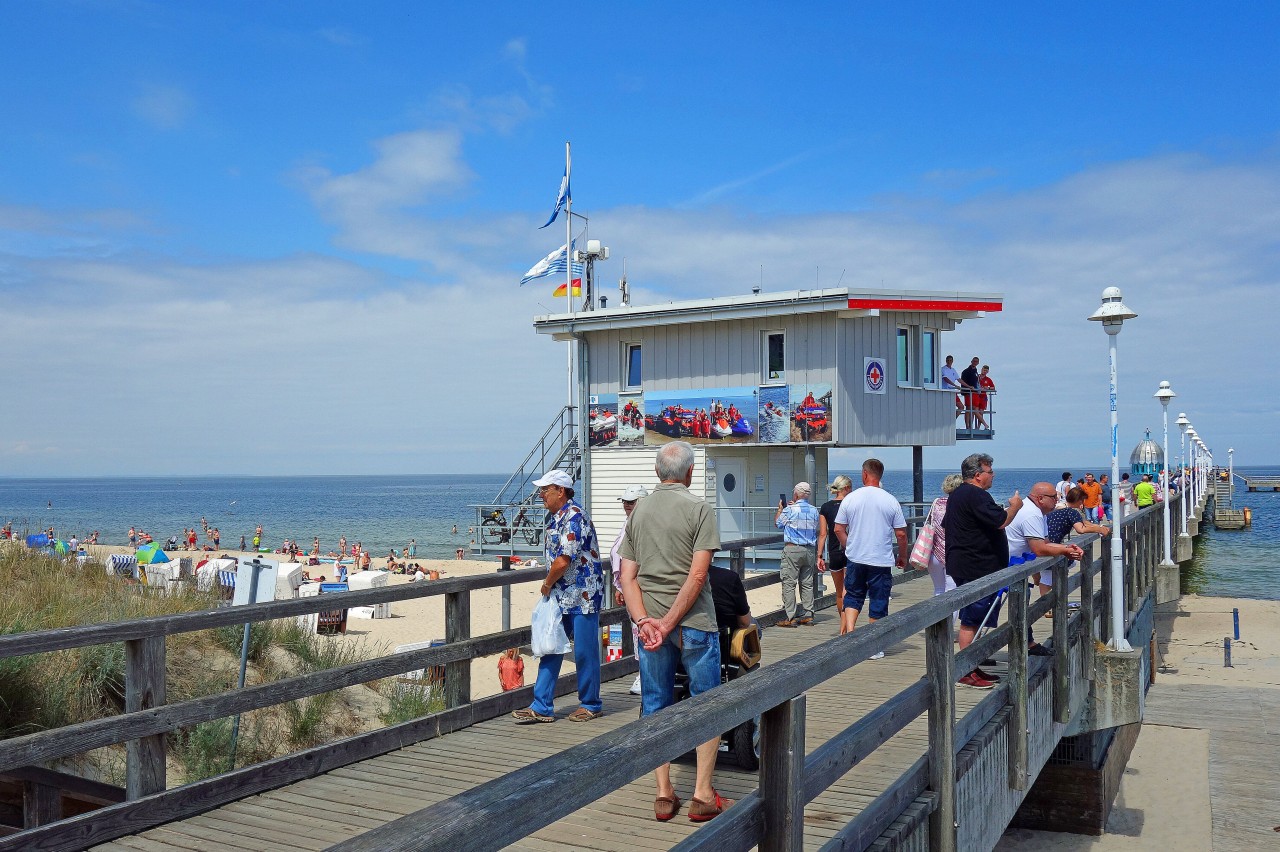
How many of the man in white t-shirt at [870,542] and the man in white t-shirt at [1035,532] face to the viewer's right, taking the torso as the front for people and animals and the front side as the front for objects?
1

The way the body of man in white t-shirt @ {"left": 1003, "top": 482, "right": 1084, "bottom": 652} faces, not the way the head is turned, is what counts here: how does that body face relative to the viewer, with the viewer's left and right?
facing to the right of the viewer

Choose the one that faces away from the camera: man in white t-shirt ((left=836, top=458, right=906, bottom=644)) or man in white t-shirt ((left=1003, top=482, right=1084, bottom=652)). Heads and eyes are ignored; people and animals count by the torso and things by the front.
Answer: man in white t-shirt ((left=836, top=458, right=906, bottom=644))

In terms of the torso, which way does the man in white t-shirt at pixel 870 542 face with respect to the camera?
away from the camera

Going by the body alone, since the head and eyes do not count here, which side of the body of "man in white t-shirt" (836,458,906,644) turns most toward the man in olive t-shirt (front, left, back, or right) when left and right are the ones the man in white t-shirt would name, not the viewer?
back

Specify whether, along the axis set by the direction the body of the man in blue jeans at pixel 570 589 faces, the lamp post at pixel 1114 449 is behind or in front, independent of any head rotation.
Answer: behind

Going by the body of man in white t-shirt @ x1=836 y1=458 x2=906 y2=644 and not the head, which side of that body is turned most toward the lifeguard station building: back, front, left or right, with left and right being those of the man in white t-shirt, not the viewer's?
front

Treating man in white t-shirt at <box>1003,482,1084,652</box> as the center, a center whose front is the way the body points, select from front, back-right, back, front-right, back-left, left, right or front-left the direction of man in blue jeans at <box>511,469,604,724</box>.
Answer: back-right

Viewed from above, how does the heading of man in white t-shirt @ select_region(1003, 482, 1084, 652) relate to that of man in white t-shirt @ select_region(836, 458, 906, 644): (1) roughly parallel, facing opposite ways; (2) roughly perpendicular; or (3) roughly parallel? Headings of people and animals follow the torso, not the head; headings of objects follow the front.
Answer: roughly perpendicular

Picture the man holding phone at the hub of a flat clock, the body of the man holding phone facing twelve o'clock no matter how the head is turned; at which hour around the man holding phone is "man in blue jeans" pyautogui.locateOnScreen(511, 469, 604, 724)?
The man in blue jeans is roughly at 8 o'clock from the man holding phone.

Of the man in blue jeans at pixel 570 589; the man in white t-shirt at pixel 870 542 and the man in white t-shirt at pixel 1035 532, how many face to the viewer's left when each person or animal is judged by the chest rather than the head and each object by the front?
1
